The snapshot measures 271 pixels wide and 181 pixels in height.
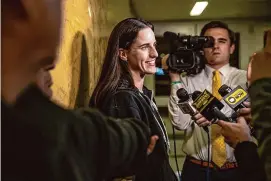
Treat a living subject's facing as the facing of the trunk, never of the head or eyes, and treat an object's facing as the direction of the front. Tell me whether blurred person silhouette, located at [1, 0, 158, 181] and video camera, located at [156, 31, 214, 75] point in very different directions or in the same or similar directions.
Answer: very different directions

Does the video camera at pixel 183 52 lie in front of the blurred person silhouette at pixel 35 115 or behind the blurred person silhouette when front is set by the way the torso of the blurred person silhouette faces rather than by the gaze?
in front

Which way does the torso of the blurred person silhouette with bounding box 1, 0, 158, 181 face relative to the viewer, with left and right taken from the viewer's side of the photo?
facing away from the viewer and to the right of the viewer
